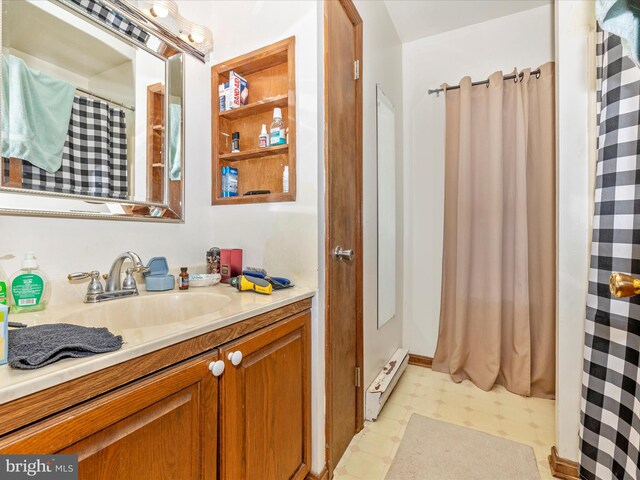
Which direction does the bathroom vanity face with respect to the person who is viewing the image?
facing the viewer and to the right of the viewer

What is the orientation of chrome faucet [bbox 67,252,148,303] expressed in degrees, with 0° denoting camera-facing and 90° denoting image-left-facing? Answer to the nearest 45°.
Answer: approximately 315°

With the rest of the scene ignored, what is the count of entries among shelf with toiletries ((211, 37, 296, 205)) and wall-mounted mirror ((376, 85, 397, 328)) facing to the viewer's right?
1

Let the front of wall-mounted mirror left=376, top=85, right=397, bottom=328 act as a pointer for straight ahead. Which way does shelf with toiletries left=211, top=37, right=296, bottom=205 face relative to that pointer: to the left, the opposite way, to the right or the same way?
to the right

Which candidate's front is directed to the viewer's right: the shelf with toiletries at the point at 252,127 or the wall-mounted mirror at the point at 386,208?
the wall-mounted mirror

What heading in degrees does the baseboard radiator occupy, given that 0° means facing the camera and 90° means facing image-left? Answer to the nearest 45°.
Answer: approximately 315°

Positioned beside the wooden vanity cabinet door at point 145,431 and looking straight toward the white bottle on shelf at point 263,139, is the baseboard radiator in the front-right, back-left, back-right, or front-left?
front-right

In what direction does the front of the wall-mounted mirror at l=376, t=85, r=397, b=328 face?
to the viewer's right

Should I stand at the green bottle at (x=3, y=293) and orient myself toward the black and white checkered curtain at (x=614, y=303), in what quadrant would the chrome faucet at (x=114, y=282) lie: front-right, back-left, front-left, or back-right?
front-left
